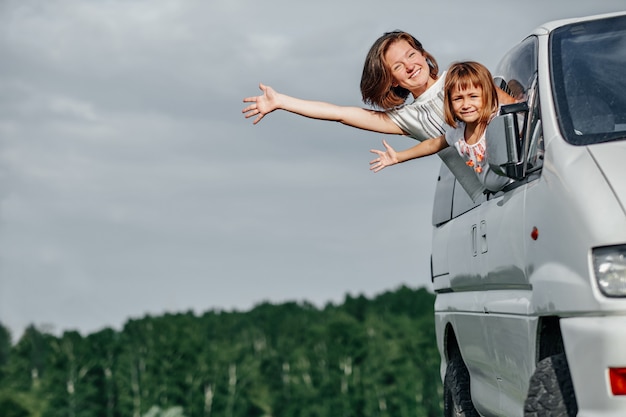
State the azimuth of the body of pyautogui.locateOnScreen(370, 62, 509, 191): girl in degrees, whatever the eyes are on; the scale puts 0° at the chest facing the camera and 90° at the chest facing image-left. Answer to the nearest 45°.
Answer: approximately 0°
